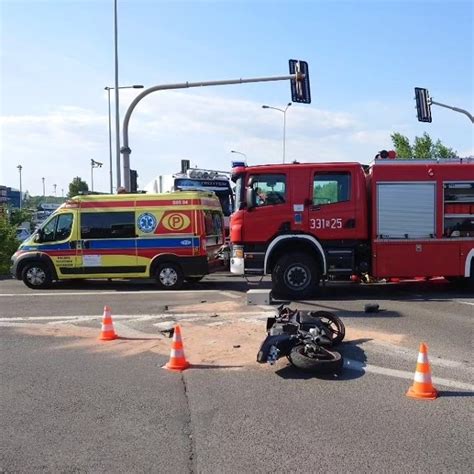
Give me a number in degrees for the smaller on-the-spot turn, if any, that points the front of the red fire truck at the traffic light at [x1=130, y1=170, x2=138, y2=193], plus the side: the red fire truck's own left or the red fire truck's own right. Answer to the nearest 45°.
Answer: approximately 45° to the red fire truck's own right

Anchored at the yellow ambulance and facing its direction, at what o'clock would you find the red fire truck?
The red fire truck is roughly at 7 o'clock from the yellow ambulance.

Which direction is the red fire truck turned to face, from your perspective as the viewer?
facing to the left of the viewer

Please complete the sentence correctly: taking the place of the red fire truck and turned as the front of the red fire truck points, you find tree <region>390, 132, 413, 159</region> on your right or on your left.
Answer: on your right

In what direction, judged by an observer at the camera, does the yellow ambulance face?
facing to the left of the viewer

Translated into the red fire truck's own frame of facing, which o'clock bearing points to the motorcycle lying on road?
The motorcycle lying on road is roughly at 9 o'clock from the red fire truck.
